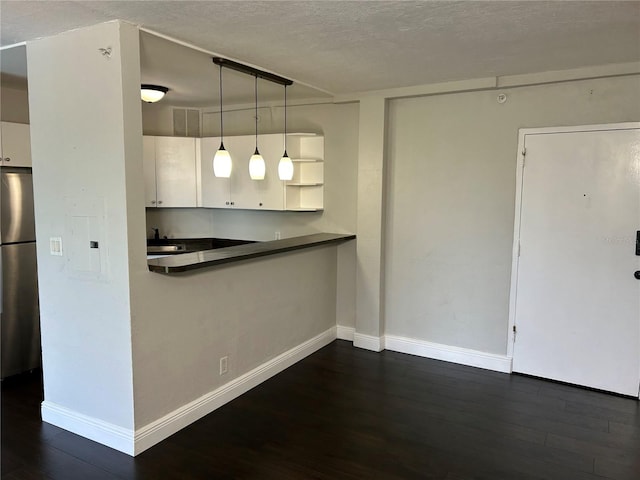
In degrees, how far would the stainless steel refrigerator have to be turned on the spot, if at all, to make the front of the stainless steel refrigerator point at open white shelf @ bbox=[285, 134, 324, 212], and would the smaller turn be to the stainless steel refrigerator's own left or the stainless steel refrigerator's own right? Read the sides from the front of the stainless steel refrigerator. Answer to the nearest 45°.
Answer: approximately 45° to the stainless steel refrigerator's own left

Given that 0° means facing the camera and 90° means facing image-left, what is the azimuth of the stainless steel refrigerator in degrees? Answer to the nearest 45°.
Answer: approximately 315°

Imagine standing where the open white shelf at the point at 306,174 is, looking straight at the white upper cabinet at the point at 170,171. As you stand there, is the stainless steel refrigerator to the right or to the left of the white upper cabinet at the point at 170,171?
left

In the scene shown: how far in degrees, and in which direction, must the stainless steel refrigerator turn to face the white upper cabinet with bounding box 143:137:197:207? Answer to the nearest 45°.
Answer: approximately 90° to its left

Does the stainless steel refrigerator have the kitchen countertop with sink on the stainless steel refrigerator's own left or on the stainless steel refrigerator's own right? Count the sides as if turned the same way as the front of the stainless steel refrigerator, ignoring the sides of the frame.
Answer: on the stainless steel refrigerator's own left
